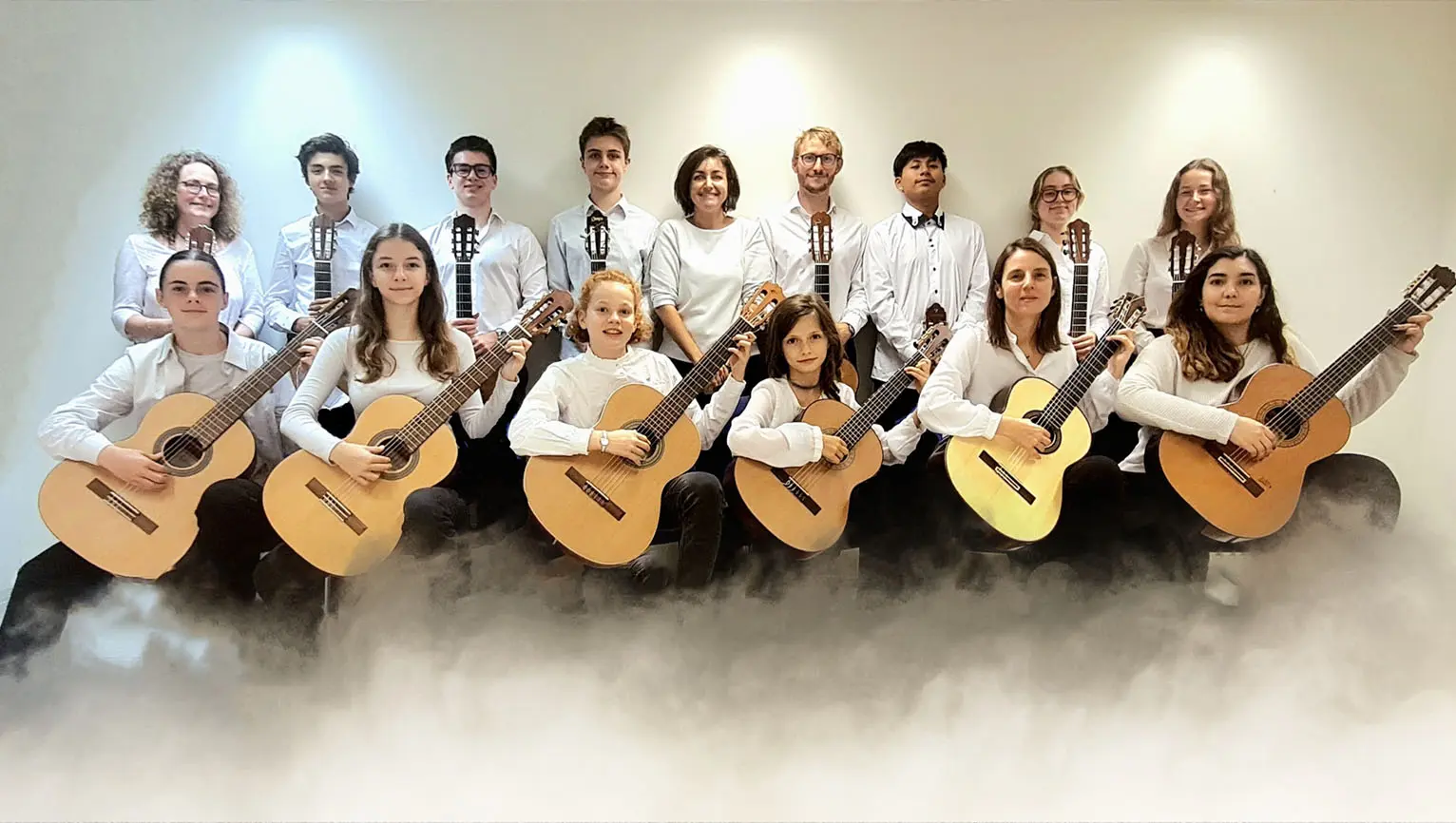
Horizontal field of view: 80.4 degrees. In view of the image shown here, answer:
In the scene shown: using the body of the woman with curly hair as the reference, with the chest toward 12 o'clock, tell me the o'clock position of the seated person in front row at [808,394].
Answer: The seated person in front row is roughly at 10 o'clock from the woman with curly hair.

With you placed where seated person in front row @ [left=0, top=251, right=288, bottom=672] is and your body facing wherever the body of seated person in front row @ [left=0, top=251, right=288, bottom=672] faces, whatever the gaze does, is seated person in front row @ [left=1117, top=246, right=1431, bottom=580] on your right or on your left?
on your left

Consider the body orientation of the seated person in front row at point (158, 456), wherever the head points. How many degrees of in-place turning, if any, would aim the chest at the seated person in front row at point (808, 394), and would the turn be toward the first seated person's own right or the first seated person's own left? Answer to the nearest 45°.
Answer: approximately 45° to the first seated person's own left

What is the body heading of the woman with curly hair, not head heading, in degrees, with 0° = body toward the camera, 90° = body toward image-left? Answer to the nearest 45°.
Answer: approximately 0°

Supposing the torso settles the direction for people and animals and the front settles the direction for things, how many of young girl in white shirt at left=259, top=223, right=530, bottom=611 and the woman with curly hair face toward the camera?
2

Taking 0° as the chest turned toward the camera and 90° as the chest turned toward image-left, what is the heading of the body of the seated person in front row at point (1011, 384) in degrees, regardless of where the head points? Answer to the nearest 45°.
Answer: approximately 0°

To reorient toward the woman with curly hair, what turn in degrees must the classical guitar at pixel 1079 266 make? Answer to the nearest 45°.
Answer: approximately 45° to its right
